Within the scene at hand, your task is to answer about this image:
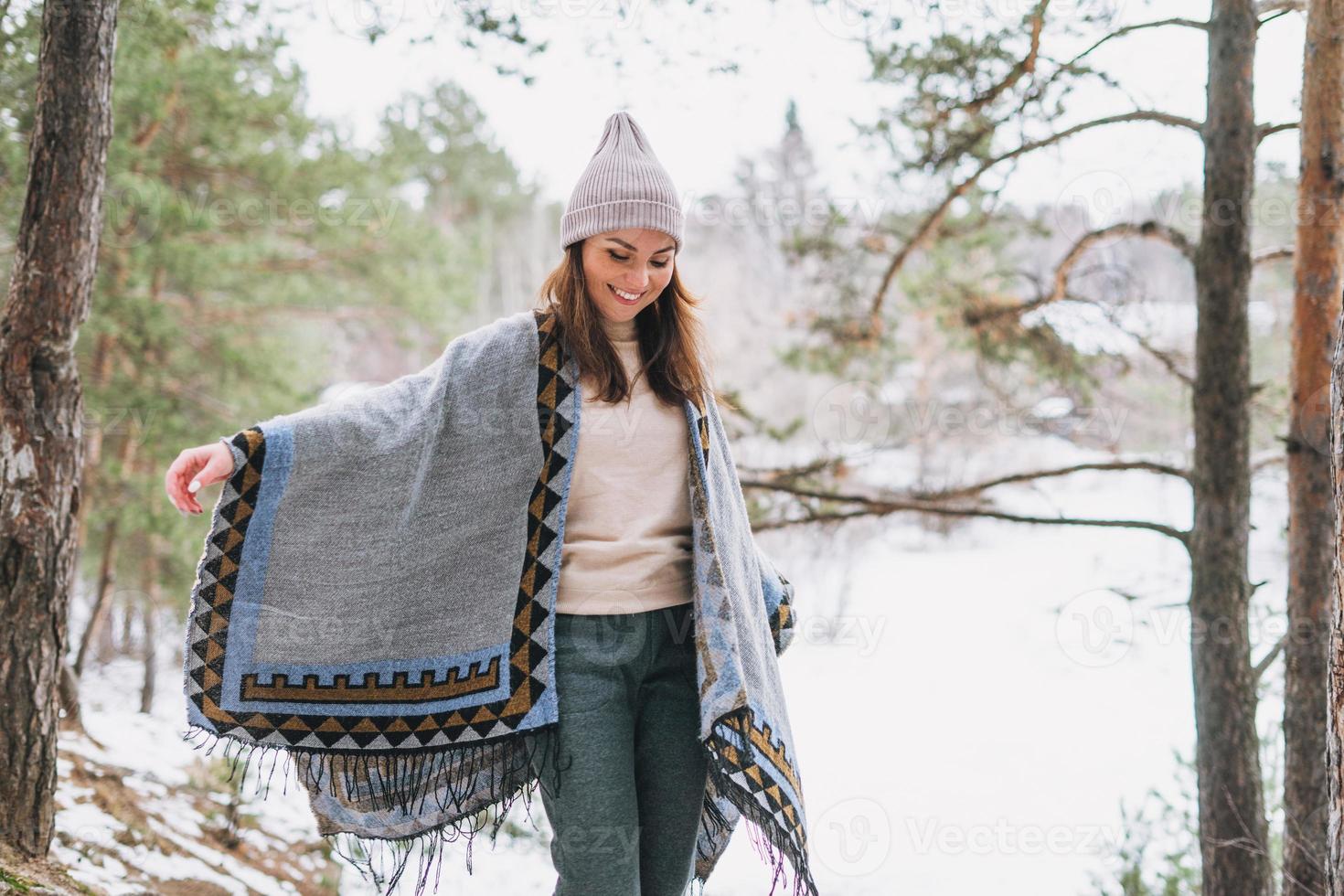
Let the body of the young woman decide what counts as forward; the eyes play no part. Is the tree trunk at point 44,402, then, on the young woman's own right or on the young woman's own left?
on the young woman's own right

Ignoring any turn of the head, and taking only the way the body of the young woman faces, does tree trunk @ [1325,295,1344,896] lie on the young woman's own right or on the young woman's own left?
on the young woman's own left

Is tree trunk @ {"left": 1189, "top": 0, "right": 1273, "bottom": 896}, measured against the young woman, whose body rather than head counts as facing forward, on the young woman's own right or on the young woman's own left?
on the young woman's own left

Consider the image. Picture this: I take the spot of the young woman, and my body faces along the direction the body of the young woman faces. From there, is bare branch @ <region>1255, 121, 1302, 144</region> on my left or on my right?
on my left

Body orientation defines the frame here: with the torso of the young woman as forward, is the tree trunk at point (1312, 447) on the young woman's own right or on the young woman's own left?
on the young woman's own left

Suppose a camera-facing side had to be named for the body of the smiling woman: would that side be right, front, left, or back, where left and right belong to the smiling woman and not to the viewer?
front

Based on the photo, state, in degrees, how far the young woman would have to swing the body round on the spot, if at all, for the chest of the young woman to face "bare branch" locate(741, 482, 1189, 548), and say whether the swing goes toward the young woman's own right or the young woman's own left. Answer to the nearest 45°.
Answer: approximately 135° to the young woman's own left

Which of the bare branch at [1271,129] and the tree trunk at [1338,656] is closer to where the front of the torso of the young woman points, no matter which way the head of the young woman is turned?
the tree trunk
